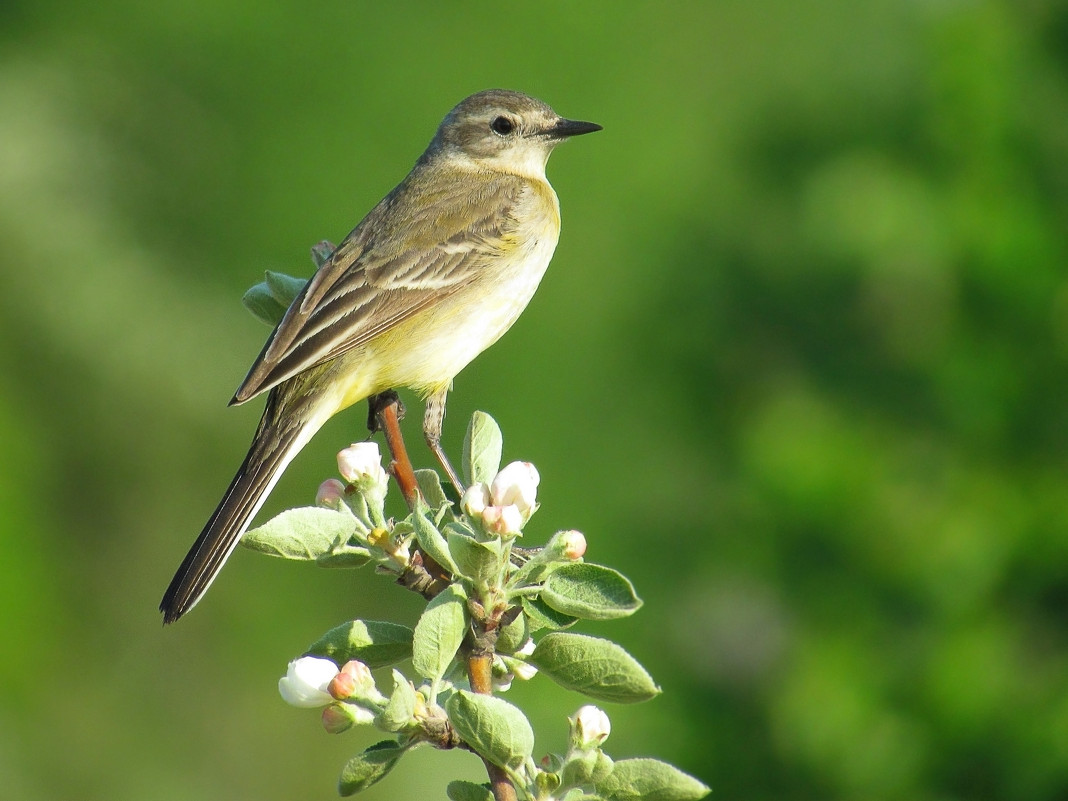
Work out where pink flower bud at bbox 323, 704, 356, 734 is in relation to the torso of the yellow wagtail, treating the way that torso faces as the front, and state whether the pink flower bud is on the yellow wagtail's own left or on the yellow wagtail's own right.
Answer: on the yellow wagtail's own right

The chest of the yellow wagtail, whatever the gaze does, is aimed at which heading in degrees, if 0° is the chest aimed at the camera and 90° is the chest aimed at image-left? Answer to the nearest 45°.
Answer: approximately 270°

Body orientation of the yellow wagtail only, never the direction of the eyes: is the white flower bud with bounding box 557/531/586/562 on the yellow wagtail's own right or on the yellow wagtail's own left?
on the yellow wagtail's own right
